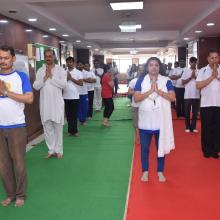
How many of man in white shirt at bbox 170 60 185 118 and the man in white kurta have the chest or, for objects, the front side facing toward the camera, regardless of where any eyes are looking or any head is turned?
2

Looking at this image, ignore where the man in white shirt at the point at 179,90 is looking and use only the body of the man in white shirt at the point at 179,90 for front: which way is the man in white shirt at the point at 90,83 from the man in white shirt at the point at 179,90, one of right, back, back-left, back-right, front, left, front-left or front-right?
right

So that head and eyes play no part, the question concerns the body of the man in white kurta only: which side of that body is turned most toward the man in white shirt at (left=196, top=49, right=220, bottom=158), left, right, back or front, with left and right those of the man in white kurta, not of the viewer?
left

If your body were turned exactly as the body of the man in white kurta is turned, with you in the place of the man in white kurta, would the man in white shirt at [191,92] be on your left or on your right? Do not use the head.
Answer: on your left

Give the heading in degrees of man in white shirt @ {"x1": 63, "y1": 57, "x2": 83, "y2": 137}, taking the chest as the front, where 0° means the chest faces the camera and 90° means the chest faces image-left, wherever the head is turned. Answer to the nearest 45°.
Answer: approximately 45°

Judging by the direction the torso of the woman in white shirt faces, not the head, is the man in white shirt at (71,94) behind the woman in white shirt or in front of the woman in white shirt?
behind

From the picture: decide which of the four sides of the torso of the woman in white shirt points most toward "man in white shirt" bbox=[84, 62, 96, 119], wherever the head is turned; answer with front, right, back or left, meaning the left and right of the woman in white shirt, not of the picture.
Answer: back
